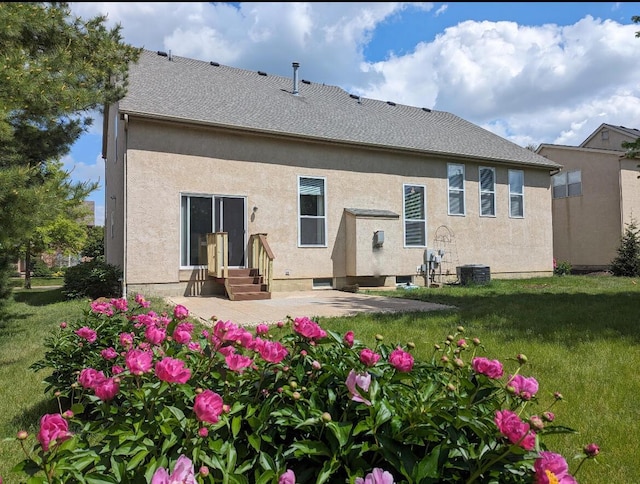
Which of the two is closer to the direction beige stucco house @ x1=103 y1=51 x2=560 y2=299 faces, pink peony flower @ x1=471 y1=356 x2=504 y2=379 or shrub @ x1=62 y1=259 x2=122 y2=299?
the shrub

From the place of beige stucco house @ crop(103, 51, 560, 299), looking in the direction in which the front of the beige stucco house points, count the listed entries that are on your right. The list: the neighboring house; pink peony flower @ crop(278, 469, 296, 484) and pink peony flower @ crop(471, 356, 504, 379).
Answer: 1

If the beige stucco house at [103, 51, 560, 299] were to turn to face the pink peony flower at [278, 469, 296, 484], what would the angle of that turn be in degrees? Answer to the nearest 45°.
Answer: approximately 135° to its left

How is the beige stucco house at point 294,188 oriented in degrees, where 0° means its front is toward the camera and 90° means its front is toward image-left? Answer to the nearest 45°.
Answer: approximately 135°

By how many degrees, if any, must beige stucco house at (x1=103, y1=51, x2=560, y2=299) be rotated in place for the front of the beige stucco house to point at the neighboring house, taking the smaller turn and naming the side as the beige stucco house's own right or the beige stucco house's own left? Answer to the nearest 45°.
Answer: approximately 90° to the beige stucco house's own right

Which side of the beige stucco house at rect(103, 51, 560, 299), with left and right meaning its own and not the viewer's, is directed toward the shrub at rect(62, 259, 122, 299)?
left

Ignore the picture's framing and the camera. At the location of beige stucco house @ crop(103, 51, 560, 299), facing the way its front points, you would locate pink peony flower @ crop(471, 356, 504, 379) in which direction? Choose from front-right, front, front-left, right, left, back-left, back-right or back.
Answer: back-left

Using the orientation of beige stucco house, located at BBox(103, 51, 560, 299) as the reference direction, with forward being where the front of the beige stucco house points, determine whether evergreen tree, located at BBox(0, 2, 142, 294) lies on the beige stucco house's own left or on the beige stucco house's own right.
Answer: on the beige stucco house's own left

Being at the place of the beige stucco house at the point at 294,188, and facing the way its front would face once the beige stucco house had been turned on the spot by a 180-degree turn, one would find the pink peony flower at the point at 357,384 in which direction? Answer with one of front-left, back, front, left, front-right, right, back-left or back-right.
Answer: front-right

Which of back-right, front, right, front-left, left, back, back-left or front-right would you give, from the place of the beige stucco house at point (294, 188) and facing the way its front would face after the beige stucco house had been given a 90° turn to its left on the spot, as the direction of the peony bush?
front-left
